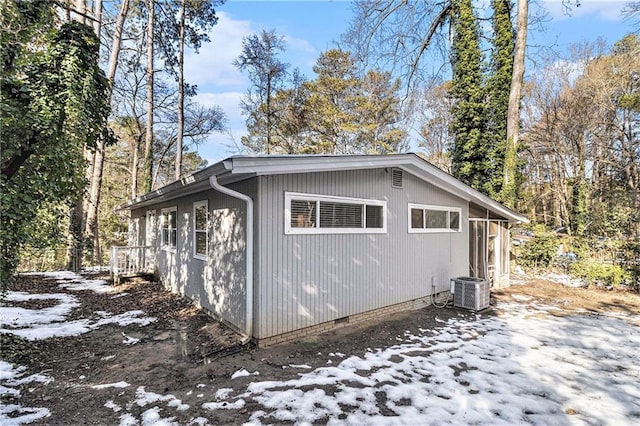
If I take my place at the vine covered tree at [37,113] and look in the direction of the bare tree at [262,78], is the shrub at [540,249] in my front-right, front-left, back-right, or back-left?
front-right

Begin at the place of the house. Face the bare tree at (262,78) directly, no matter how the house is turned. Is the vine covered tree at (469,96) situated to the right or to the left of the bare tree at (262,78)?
right
